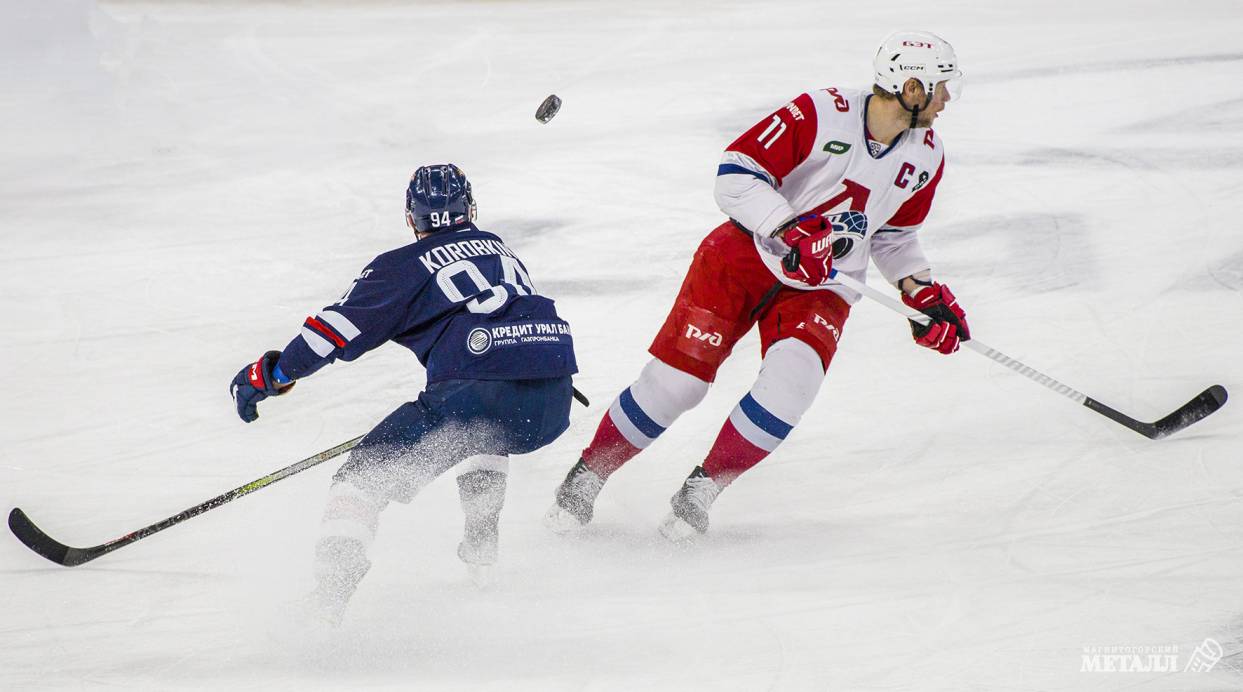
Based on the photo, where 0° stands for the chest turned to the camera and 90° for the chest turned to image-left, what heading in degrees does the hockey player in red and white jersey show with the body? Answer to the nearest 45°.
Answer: approximately 315°

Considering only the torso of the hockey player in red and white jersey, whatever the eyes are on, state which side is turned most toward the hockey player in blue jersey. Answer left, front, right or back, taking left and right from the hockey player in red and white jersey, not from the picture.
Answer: right

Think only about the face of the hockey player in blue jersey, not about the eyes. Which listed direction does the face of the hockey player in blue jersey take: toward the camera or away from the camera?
away from the camera

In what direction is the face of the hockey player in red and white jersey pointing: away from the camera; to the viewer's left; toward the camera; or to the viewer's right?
to the viewer's right

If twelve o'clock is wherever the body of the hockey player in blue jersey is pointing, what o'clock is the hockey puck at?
The hockey puck is roughly at 2 o'clock from the hockey player in blue jersey.

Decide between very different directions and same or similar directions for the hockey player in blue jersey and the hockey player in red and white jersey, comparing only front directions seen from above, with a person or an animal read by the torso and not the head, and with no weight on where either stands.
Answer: very different directions

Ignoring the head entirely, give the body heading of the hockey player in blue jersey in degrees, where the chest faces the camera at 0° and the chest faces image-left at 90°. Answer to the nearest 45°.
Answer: approximately 135°
